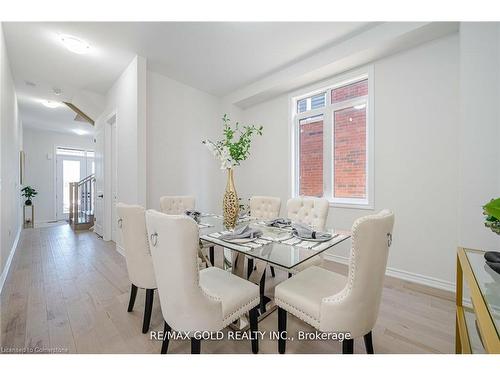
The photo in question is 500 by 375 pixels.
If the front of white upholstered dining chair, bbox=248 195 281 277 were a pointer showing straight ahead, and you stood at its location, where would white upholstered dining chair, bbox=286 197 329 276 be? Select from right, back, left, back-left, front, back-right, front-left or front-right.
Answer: left

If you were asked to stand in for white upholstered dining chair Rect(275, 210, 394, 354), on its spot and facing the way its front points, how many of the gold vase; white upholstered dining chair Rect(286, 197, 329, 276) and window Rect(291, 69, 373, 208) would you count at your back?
0

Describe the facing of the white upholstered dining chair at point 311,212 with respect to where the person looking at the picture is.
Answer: facing the viewer and to the left of the viewer

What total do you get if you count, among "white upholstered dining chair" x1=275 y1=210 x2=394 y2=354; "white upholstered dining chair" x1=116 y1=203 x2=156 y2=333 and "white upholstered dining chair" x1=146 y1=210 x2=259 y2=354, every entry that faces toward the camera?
0

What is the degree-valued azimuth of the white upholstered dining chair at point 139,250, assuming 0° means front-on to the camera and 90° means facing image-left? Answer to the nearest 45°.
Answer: approximately 225°

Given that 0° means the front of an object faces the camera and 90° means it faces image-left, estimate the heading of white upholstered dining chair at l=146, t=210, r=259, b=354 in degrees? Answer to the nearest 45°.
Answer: approximately 225°

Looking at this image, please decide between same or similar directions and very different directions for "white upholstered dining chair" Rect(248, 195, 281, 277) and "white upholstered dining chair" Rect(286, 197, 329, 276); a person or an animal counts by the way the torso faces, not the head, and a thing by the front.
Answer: same or similar directions

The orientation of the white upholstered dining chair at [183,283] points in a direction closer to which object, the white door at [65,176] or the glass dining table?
the glass dining table

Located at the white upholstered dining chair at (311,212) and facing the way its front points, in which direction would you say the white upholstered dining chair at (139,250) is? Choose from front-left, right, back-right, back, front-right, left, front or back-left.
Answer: front

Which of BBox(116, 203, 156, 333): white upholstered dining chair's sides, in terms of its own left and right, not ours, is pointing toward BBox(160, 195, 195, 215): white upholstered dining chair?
front

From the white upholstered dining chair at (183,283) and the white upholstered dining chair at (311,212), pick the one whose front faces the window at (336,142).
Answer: the white upholstered dining chair at (183,283)

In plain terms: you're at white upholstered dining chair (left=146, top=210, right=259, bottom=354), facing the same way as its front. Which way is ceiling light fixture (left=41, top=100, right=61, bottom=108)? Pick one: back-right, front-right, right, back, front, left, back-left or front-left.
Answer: left

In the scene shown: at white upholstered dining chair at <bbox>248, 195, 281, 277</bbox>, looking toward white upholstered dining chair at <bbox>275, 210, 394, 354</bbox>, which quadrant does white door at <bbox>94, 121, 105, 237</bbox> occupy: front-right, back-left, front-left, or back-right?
back-right

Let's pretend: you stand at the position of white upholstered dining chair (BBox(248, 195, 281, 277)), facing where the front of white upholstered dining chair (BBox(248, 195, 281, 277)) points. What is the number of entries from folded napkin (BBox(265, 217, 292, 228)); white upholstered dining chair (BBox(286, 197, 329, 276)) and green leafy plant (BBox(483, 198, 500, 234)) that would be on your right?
0

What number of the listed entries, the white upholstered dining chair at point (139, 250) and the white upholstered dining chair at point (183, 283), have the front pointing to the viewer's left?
0

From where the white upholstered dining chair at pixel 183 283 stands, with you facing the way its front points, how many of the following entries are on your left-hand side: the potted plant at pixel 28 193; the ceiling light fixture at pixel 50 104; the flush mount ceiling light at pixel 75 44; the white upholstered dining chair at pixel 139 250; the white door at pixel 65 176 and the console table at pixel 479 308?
5

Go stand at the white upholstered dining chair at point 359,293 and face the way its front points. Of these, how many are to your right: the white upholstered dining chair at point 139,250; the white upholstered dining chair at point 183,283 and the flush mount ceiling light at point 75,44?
0

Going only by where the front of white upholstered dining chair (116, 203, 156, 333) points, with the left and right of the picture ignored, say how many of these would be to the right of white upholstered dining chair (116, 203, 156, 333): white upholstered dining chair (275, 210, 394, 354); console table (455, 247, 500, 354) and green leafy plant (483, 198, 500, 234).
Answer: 3

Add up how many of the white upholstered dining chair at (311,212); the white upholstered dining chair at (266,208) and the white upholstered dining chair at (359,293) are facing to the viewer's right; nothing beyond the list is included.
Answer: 0

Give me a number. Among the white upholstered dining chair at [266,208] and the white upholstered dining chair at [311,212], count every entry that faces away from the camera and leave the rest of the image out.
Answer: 0
